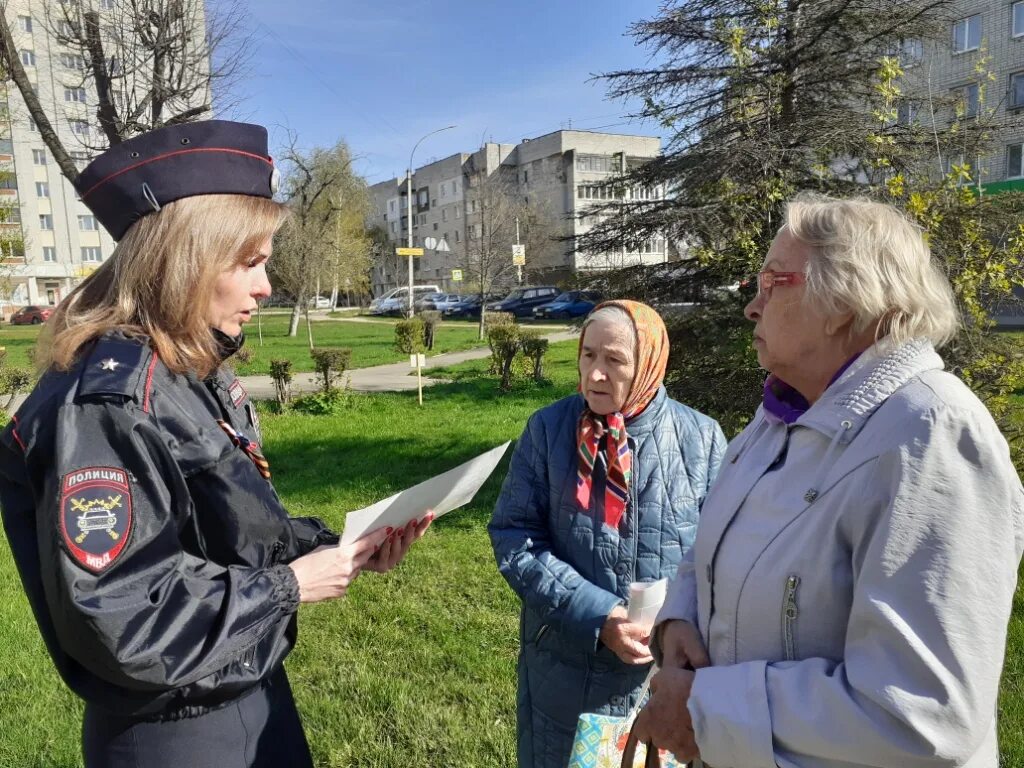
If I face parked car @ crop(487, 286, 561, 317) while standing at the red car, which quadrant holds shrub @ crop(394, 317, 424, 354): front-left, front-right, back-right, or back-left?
front-right

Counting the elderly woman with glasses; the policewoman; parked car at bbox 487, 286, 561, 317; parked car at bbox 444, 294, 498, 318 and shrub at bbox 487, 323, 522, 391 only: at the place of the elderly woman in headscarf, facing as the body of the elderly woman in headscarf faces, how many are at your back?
3

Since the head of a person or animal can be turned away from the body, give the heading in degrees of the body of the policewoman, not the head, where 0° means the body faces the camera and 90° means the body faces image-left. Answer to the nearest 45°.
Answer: approximately 270°

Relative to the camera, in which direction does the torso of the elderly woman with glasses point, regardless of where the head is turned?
to the viewer's left

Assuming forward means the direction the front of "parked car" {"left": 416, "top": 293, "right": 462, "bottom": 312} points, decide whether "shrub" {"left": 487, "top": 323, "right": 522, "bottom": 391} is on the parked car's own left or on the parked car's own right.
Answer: on the parked car's own left

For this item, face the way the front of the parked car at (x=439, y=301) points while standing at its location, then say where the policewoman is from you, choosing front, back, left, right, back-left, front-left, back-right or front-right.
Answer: front-left

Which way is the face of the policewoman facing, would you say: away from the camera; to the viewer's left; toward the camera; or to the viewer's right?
to the viewer's right

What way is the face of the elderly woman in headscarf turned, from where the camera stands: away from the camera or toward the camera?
toward the camera

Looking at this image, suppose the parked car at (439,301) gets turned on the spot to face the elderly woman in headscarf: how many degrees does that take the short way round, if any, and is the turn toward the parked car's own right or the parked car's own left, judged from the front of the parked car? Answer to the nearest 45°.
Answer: approximately 45° to the parked car's own left

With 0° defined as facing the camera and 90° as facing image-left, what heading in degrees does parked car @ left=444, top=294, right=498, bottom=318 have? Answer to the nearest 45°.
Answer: approximately 45°

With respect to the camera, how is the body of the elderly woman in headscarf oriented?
toward the camera

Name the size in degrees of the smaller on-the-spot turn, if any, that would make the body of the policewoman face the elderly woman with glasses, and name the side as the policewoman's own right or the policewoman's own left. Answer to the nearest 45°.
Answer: approximately 45° to the policewoman's own right

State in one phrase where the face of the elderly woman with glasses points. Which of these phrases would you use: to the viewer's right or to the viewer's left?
to the viewer's left

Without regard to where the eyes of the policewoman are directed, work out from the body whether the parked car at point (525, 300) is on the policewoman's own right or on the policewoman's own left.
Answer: on the policewoman's own left
